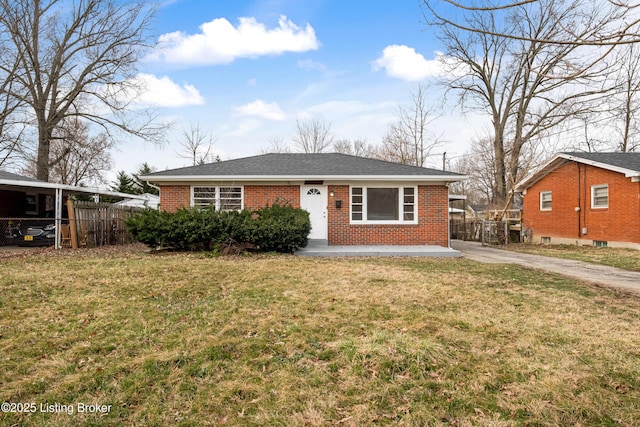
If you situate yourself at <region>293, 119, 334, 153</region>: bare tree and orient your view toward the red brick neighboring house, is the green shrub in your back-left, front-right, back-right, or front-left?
front-right

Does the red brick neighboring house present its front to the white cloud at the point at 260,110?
no

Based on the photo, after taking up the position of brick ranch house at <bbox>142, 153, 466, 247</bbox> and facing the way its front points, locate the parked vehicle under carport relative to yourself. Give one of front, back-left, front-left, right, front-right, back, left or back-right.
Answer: right

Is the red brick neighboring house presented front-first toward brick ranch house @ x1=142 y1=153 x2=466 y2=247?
no

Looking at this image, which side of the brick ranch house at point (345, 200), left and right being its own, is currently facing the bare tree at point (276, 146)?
back

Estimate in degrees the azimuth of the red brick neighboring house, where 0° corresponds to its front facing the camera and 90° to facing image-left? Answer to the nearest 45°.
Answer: approximately 315°

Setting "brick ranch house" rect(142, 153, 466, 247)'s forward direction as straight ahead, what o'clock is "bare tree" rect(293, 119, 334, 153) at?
The bare tree is roughly at 6 o'clock from the brick ranch house.

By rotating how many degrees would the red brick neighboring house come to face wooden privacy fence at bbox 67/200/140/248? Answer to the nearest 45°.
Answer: approximately 90° to its right

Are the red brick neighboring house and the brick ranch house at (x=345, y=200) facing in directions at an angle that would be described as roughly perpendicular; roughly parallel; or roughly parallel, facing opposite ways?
roughly parallel

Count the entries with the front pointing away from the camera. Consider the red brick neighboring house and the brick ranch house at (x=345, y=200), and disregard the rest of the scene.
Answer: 0

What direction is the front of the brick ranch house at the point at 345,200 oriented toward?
toward the camera
